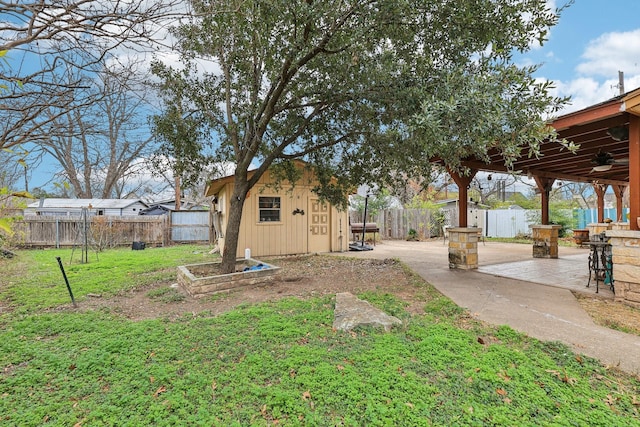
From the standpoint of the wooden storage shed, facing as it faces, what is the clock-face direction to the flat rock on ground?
The flat rock on ground is roughly at 12 o'clock from the wooden storage shed.

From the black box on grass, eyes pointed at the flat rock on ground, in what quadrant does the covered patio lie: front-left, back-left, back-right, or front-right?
front-left

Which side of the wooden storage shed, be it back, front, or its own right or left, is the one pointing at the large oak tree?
front

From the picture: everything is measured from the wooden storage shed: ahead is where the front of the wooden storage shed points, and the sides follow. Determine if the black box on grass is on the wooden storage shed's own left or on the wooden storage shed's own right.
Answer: on the wooden storage shed's own right

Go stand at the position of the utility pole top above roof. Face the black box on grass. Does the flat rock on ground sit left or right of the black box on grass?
left

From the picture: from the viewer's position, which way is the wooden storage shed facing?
facing the viewer

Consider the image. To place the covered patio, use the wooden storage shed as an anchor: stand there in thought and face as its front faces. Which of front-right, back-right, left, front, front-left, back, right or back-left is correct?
front-left

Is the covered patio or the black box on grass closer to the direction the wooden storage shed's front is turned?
the covered patio

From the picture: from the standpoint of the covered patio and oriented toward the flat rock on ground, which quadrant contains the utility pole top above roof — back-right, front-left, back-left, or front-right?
back-right

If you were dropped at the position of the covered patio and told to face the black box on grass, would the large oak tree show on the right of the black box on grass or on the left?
left

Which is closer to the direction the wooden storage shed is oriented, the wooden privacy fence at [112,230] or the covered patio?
the covered patio

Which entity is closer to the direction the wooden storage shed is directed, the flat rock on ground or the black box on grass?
the flat rock on ground

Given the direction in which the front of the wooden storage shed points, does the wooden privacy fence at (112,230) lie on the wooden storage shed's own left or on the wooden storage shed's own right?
on the wooden storage shed's own right
